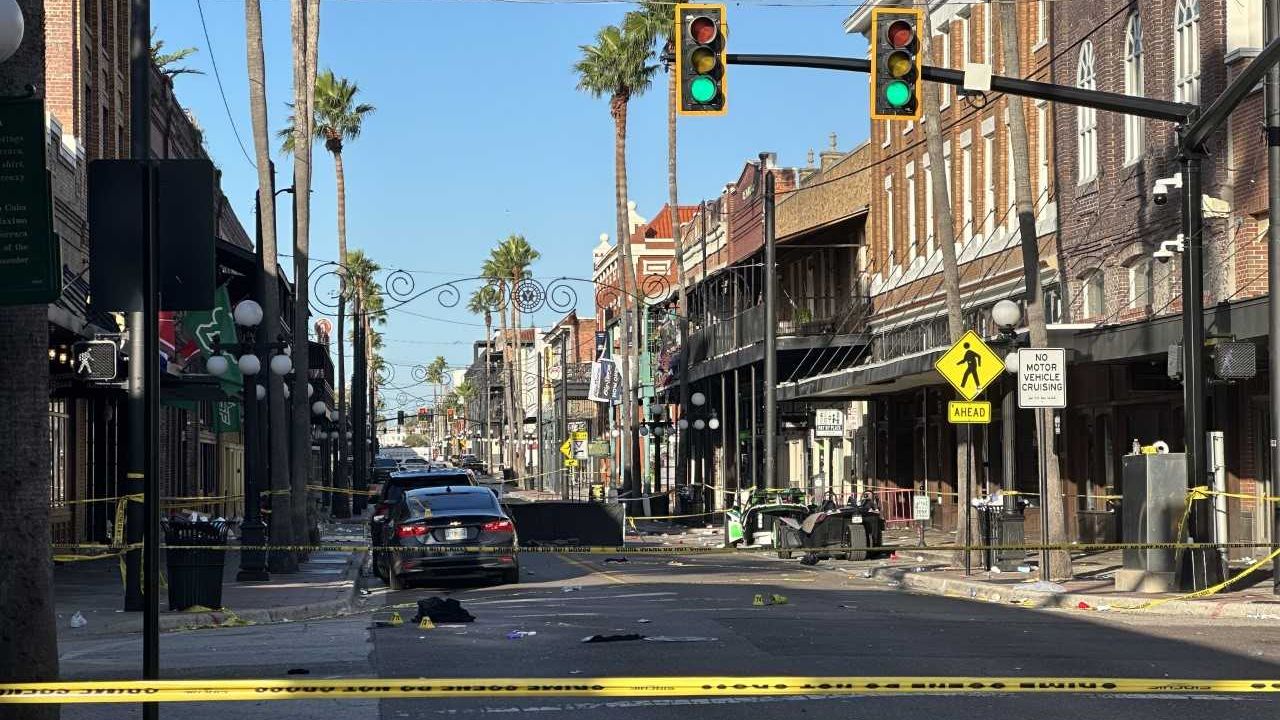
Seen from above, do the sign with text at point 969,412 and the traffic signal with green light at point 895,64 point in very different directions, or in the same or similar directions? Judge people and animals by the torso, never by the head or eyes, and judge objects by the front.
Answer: same or similar directions

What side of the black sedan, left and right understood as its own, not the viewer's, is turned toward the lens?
back

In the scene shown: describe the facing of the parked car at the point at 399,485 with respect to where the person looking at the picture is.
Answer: facing away from the viewer

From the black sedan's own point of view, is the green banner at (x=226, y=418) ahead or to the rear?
ahead

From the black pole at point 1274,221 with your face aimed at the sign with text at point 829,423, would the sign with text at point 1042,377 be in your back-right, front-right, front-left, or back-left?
front-left

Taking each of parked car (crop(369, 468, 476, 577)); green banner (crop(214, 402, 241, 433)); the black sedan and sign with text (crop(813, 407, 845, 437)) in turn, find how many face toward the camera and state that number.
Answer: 2

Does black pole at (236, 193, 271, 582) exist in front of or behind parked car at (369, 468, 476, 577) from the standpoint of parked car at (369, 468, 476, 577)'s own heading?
behind

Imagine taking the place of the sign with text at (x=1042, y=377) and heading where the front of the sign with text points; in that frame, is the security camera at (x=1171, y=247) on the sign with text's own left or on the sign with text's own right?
on the sign with text's own left

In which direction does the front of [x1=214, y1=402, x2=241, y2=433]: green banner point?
toward the camera

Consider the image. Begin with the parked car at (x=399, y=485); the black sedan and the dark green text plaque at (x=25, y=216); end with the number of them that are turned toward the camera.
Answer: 1

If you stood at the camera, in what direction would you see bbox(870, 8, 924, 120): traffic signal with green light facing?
facing the viewer

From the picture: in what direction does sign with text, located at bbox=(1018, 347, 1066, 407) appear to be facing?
toward the camera
